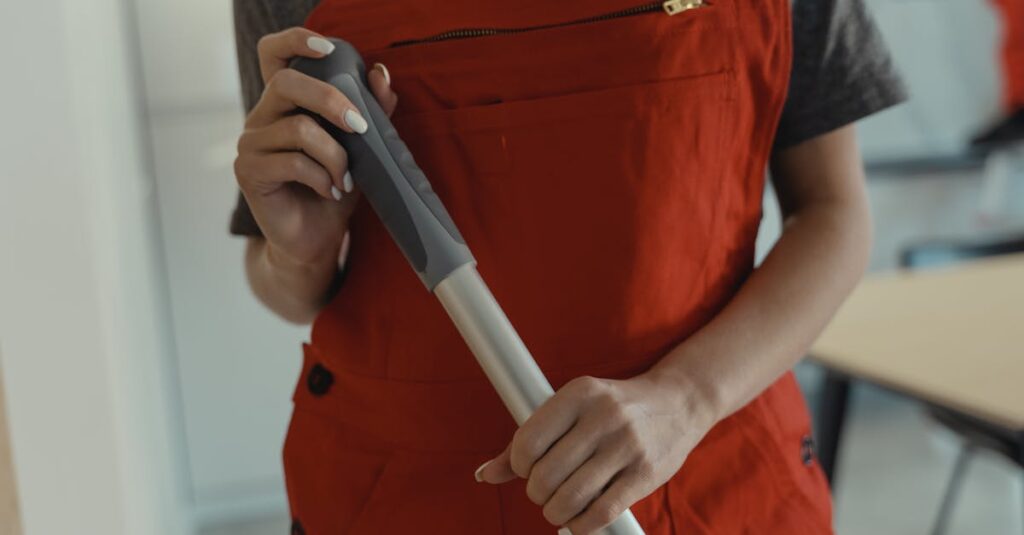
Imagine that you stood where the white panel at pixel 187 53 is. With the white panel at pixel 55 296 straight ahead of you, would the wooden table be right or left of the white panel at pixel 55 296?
left

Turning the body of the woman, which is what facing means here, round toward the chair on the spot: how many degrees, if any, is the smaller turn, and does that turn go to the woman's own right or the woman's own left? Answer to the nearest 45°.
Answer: approximately 135° to the woman's own left

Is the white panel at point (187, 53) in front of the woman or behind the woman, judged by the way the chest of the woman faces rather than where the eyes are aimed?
behind

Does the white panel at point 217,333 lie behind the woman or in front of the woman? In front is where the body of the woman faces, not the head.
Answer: behind

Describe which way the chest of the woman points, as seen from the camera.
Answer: toward the camera

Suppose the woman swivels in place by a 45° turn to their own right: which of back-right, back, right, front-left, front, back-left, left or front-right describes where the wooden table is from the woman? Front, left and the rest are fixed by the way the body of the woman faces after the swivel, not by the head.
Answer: back
